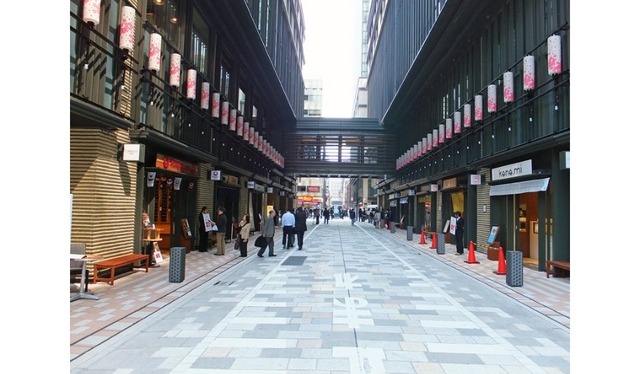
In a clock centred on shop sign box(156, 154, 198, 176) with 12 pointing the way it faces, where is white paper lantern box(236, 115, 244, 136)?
The white paper lantern is roughly at 8 o'clock from the shop sign.

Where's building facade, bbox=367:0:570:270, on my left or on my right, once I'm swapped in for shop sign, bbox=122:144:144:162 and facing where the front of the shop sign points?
on my left

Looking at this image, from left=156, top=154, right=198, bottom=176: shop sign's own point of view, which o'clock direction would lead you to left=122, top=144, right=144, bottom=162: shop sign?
left=122, top=144, right=144, bottom=162: shop sign is roughly at 2 o'clock from left=156, top=154, right=198, bottom=176: shop sign.

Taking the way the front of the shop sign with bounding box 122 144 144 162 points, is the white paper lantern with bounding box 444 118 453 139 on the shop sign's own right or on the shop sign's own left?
on the shop sign's own left

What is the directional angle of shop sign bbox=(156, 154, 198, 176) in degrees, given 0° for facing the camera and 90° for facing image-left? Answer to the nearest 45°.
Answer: approximately 315°

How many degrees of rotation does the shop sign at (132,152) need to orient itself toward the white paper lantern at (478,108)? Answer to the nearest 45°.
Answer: approximately 90° to its left

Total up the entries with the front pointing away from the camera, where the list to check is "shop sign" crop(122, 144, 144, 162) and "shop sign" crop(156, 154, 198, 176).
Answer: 0

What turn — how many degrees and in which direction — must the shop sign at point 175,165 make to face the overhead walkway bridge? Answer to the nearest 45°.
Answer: approximately 90° to its left
